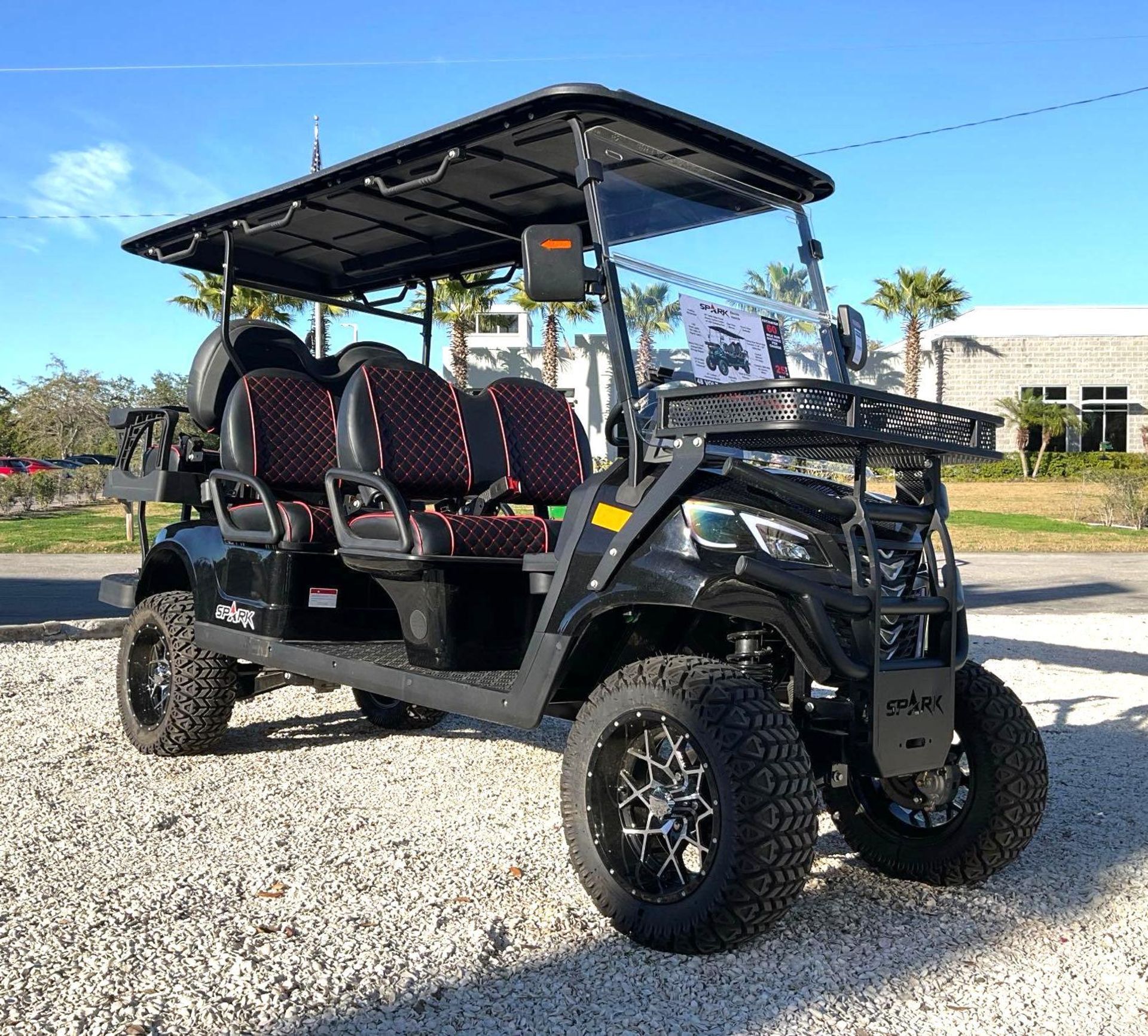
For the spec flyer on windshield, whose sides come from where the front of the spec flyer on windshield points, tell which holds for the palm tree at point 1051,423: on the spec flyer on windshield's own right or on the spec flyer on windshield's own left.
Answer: on the spec flyer on windshield's own left

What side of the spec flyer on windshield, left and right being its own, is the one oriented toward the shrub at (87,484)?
back

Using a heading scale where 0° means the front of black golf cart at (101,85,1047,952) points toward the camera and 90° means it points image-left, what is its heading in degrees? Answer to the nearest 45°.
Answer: approximately 315°

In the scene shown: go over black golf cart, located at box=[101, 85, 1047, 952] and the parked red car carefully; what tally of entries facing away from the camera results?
0

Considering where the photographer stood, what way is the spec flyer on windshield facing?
facing the viewer and to the right of the viewer

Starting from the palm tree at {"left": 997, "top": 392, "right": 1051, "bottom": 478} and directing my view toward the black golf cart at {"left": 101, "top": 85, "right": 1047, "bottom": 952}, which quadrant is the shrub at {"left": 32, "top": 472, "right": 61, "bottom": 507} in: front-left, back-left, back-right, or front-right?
front-right

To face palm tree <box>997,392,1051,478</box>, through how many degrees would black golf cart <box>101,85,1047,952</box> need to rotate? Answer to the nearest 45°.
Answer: approximately 90° to its left

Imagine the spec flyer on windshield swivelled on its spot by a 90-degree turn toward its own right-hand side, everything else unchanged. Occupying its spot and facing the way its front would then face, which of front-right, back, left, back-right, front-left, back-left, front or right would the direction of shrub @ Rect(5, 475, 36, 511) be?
right

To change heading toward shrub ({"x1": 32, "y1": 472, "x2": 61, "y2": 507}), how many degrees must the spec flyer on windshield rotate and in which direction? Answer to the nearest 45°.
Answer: approximately 180°

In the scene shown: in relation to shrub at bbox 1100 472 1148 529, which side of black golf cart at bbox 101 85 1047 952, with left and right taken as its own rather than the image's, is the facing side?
left

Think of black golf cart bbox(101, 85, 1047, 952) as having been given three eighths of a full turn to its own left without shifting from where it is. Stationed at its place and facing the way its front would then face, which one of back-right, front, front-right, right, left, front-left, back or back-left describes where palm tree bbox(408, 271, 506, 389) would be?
front

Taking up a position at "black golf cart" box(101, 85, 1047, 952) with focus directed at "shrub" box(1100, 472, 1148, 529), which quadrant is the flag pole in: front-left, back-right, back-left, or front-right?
front-left
